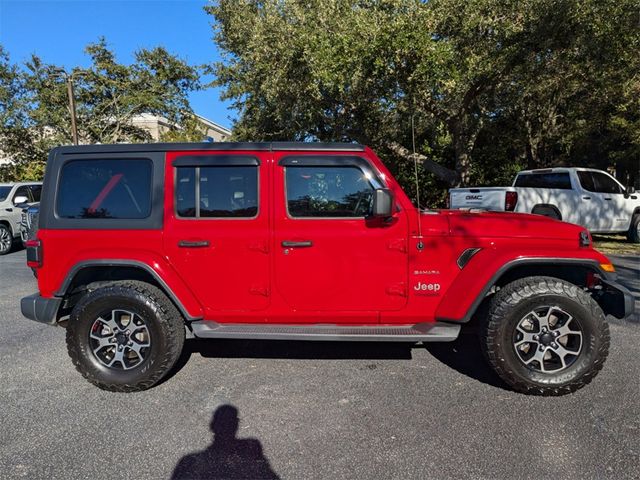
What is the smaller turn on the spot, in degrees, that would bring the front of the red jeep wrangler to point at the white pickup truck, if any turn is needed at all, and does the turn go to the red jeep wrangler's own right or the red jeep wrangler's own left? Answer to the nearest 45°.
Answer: approximately 45° to the red jeep wrangler's own left

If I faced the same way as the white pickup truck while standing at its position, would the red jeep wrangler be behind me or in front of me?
behind

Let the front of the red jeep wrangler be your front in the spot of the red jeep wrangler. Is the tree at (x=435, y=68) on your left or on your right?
on your left

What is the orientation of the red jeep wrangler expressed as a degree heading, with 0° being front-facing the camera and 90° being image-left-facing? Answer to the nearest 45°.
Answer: approximately 270°

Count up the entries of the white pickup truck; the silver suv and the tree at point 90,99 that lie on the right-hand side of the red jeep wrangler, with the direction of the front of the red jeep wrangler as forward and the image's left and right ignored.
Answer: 0

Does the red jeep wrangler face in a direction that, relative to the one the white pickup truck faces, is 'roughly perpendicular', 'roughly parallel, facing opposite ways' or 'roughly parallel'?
roughly parallel

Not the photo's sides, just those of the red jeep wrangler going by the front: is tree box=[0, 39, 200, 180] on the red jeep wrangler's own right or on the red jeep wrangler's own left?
on the red jeep wrangler's own left

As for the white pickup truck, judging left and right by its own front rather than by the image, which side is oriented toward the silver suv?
back

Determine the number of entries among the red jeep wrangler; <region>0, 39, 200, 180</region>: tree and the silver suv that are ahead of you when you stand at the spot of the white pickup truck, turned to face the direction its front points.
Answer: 0

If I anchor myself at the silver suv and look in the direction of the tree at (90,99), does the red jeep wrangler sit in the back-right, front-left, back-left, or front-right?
back-right

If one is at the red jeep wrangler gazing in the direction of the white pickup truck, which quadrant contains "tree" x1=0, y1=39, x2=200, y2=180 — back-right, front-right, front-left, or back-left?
front-left

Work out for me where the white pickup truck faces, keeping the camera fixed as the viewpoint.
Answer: facing away from the viewer and to the right of the viewer

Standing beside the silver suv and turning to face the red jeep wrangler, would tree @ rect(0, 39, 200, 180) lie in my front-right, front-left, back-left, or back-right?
back-left

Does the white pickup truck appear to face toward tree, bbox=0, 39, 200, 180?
no

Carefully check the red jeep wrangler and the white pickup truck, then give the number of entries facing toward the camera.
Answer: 0

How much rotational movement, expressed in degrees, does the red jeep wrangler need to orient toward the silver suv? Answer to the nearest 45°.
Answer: approximately 135° to its left

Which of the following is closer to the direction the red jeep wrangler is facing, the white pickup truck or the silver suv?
the white pickup truck
